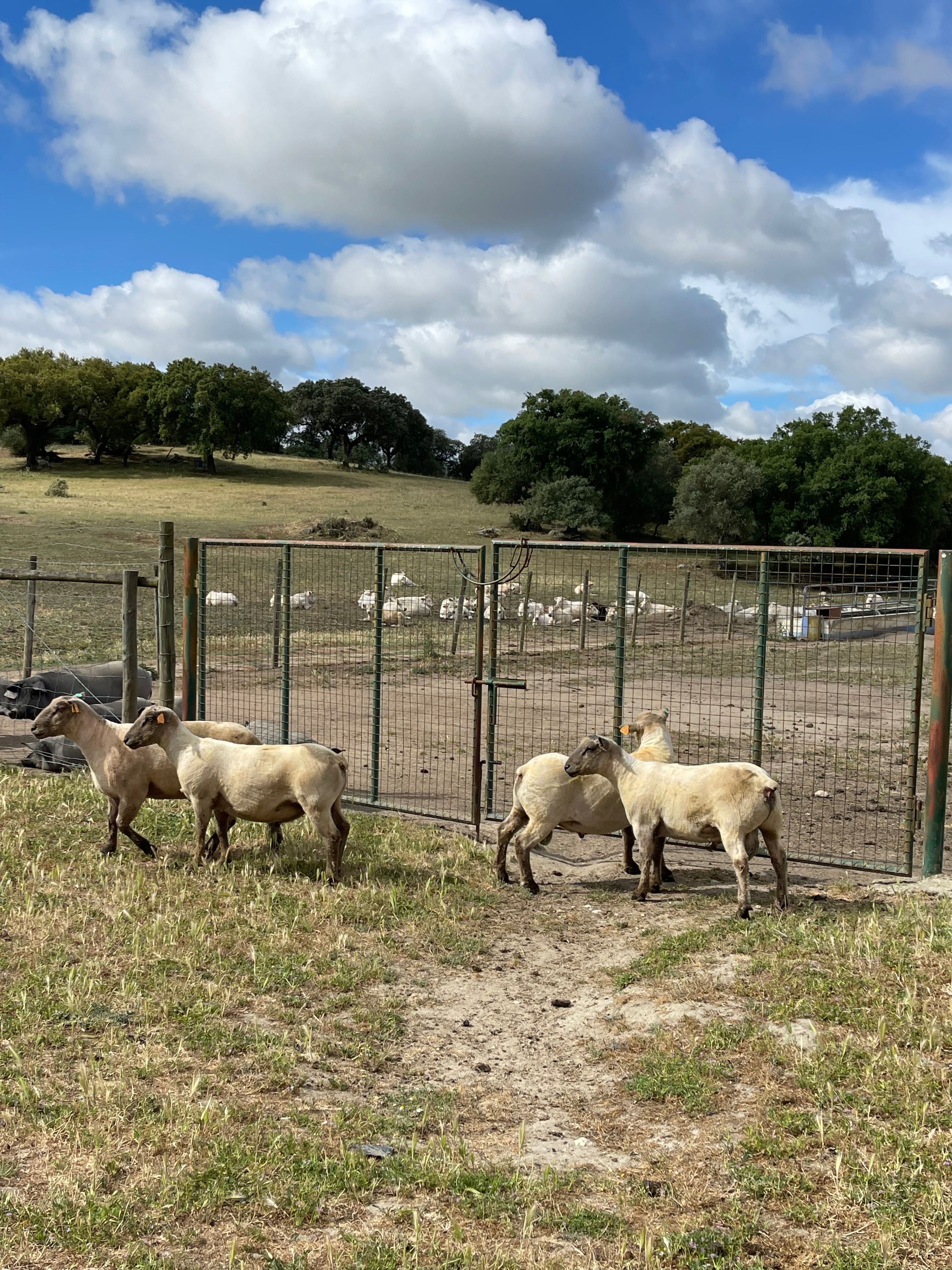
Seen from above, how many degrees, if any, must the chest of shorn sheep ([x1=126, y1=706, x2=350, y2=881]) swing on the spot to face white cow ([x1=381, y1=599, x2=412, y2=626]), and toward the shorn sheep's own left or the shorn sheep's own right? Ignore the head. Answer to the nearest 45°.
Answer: approximately 90° to the shorn sheep's own right

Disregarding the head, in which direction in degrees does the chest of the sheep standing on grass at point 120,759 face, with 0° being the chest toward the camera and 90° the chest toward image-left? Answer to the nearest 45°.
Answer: approximately 90°

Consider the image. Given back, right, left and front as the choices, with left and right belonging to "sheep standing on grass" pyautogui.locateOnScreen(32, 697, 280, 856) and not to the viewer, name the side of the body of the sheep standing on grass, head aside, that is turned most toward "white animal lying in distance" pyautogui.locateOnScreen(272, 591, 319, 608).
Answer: right

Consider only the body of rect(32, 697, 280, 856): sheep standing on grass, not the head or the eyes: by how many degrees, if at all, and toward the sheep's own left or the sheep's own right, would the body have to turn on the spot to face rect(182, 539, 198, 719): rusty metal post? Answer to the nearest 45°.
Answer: approximately 90° to the sheep's own right

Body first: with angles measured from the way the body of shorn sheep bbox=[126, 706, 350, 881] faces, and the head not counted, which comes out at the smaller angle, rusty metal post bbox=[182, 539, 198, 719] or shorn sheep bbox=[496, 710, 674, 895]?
the rusty metal post

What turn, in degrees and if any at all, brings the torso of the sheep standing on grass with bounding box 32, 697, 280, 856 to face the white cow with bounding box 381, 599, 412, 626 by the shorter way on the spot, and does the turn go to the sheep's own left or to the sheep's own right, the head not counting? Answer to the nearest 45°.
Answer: approximately 90° to the sheep's own right

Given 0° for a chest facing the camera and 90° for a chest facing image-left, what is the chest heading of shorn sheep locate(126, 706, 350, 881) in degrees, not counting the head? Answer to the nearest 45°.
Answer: approximately 90°

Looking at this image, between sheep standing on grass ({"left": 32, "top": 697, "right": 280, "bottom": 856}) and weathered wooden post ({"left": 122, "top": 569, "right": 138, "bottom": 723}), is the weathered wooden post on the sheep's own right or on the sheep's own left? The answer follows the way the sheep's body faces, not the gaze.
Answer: on the sheep's own right

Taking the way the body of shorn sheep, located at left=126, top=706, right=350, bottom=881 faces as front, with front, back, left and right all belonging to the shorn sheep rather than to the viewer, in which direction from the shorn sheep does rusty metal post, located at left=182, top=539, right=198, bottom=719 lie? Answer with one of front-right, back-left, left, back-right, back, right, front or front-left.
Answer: right

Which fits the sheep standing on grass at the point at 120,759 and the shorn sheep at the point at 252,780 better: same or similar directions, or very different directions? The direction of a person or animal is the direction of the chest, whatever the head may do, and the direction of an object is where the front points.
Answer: same or similar directions

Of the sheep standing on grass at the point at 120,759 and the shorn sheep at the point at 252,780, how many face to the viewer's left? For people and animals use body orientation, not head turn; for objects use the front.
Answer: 2

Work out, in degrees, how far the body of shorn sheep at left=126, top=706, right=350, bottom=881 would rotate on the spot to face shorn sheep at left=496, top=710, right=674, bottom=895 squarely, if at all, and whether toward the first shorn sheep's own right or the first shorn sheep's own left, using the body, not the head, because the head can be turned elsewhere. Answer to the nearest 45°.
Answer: approximately 180°

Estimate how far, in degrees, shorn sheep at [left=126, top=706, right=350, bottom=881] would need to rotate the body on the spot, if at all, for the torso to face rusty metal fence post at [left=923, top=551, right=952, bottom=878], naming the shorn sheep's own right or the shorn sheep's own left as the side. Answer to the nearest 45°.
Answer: approximately 180°
